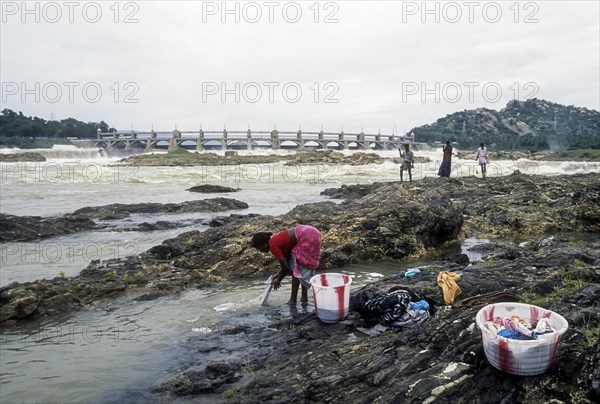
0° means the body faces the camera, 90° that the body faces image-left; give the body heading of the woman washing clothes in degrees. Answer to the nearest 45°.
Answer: approximately 90°

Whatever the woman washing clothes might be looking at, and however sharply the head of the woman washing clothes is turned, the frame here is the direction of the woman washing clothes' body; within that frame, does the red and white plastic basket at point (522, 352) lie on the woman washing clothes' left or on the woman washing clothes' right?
on the woman washing clothes' left

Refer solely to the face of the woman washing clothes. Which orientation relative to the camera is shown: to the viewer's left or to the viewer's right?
to the viewer's left
